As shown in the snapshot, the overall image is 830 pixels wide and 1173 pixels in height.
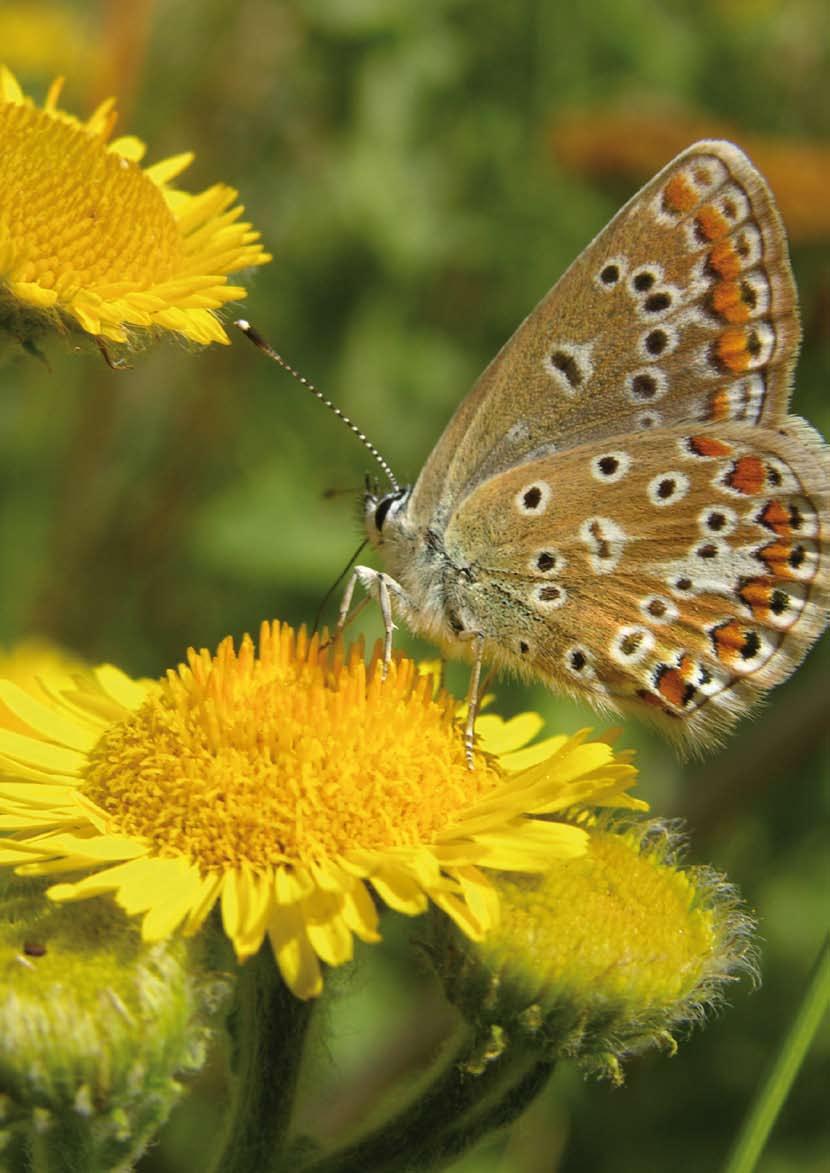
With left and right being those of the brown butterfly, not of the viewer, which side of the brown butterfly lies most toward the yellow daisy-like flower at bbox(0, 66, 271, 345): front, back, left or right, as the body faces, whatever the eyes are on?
front

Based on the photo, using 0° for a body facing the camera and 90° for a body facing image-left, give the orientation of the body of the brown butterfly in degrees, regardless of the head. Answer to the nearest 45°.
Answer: approximately 90°
